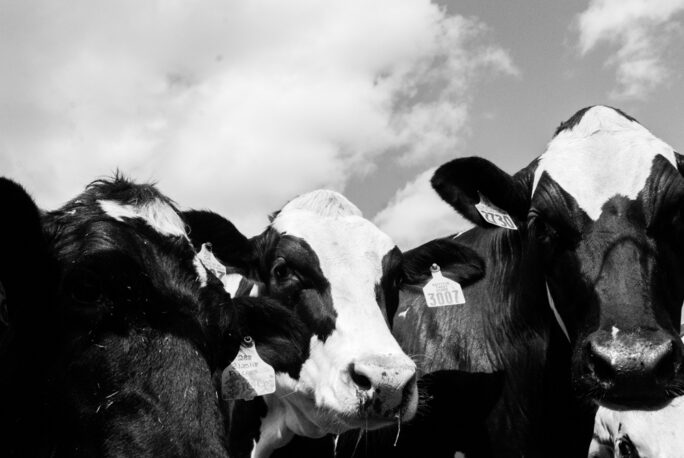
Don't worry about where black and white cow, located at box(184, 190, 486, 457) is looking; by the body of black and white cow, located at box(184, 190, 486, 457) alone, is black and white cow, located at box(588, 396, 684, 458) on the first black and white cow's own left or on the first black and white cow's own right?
on the first black and white cow's own left

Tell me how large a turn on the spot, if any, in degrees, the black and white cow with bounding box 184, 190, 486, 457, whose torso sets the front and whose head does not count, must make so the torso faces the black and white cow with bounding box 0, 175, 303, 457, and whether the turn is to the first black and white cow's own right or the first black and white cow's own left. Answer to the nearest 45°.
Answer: approximately 90° to the first black and white cow's own right

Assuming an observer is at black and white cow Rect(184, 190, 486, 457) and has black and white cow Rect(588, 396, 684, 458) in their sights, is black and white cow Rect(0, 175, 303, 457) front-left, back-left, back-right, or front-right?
back-right

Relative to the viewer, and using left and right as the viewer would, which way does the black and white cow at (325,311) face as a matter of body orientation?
facing the viewer and to the right of the viewer

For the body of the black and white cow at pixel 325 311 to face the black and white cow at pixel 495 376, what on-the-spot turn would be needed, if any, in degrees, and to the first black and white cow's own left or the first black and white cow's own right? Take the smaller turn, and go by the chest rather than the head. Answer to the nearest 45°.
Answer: approximately 45° to the first black and white cow's own left
